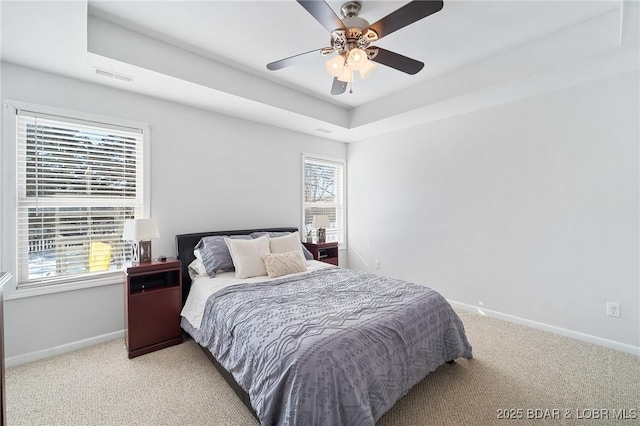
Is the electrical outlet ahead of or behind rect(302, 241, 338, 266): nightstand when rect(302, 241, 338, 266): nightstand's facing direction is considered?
ahead

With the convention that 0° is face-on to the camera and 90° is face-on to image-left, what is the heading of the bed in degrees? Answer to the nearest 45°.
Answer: approximately 315°

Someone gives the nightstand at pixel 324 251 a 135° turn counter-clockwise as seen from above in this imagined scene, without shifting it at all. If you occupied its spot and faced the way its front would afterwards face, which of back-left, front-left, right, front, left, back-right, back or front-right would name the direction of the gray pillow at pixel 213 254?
back-left

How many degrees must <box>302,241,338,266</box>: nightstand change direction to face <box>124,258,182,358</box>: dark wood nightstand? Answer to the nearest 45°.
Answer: approximately 90° to its right

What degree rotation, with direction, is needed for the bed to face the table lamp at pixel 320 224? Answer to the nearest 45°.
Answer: approximately 135° to its left

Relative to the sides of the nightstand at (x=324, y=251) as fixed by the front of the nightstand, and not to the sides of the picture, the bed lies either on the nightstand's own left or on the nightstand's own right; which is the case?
on the nightstand's own right

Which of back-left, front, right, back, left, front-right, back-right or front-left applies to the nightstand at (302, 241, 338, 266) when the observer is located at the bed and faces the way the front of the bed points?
back-left
